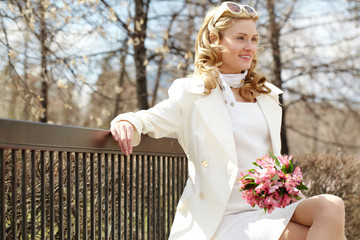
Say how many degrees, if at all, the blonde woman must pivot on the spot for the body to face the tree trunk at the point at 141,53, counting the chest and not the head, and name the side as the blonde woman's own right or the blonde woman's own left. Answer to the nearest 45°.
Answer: approximately 135° to the blonde woman's own left

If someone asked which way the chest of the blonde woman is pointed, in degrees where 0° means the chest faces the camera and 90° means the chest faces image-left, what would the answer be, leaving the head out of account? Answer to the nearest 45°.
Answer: approximately 315°

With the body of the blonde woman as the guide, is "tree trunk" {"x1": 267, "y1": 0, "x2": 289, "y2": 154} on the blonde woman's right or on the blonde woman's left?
on the blonde woman's left
